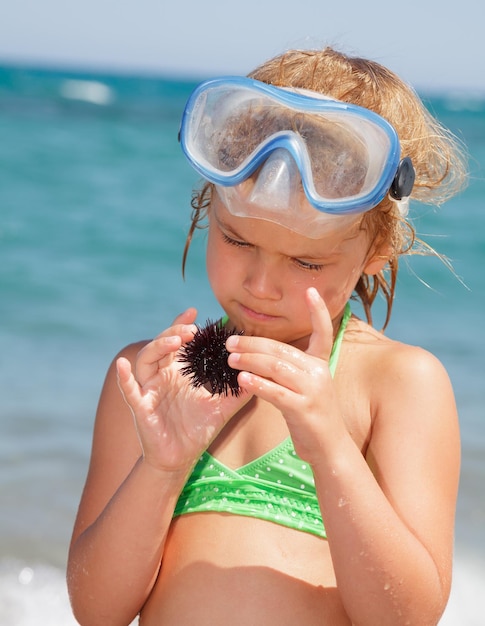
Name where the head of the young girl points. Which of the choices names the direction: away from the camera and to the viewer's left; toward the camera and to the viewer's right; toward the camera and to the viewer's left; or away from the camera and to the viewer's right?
toward the camera and to the viewer's left

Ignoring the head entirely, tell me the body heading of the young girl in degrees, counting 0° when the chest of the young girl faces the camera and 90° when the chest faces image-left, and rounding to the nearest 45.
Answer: approximately 45°
